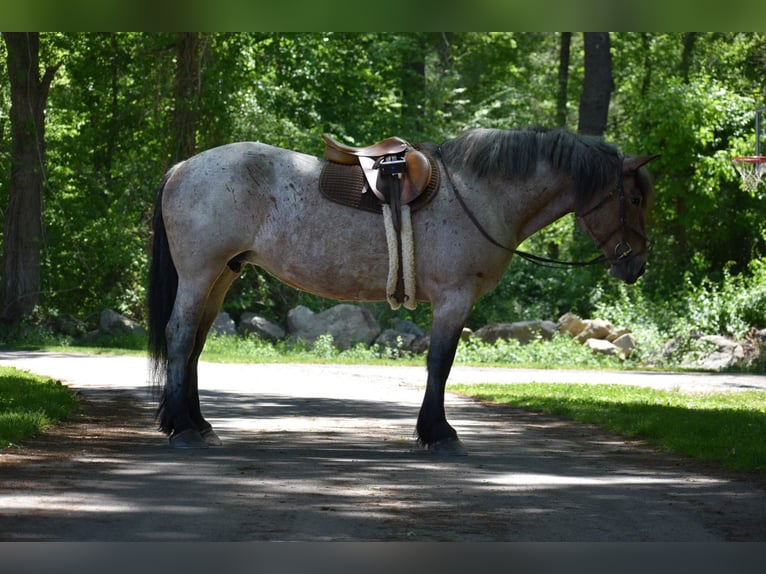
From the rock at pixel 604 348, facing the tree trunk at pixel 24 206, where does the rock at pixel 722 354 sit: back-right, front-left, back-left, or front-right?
back-left

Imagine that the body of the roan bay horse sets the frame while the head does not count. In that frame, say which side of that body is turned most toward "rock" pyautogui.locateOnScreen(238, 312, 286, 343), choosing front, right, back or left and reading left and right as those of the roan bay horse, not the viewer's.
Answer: left

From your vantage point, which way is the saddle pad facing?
to the viewer's right

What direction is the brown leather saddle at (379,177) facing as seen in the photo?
to the viewer's right

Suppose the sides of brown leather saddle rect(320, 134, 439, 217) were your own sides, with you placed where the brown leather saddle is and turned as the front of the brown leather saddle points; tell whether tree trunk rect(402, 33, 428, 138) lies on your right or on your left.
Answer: on your left

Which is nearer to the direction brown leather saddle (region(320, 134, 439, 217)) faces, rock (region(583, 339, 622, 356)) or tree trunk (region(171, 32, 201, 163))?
the rock

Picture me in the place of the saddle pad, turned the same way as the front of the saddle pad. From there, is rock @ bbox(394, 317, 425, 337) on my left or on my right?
on my left

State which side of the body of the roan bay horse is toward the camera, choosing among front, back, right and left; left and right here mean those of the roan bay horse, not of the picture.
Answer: right
